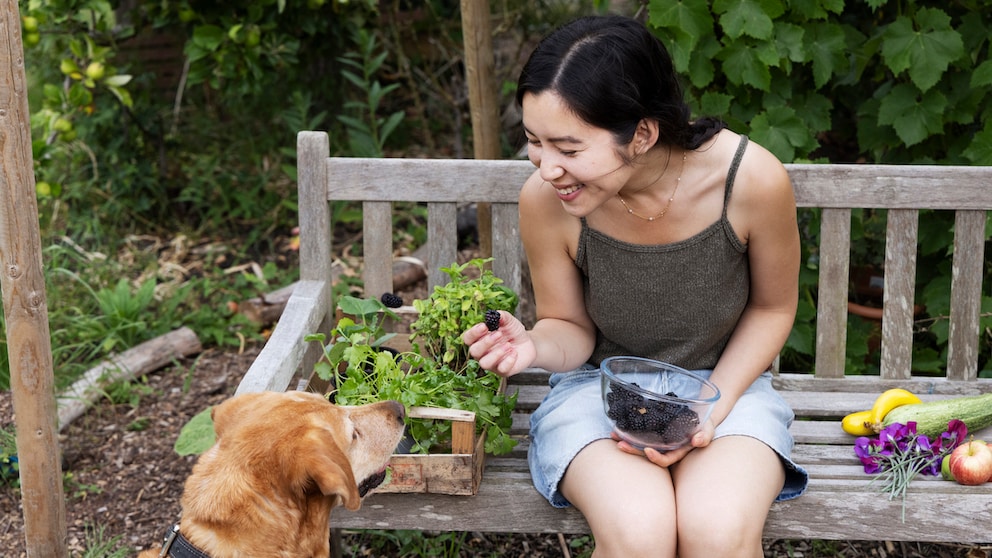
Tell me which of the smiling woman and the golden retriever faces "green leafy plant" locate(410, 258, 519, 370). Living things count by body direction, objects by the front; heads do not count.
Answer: the golden retriever

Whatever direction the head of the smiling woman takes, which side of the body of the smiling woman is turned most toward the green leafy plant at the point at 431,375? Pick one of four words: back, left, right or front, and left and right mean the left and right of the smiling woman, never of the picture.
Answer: right

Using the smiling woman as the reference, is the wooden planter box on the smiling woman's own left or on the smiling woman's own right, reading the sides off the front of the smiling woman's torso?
on the smiling woman's own right

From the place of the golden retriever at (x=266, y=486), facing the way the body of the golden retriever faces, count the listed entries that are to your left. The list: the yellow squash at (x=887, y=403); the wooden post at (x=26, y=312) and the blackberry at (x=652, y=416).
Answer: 1

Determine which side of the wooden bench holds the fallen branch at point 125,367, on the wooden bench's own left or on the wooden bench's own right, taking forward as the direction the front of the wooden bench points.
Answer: on the wooden bench's own right

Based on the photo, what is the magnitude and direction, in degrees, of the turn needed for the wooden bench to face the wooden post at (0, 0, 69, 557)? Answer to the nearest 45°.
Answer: approximately 90° to its right

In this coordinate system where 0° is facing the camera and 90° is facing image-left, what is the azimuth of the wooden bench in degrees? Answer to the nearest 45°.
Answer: approximately 0°

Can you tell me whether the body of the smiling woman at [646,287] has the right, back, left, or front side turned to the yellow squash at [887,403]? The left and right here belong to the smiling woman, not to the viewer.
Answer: left

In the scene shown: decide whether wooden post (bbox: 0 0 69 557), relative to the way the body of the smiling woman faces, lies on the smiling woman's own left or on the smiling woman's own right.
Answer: on the smiling woman's own right

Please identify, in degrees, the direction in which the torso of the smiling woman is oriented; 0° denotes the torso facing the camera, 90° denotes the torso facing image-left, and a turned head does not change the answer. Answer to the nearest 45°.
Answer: approximately 0°
